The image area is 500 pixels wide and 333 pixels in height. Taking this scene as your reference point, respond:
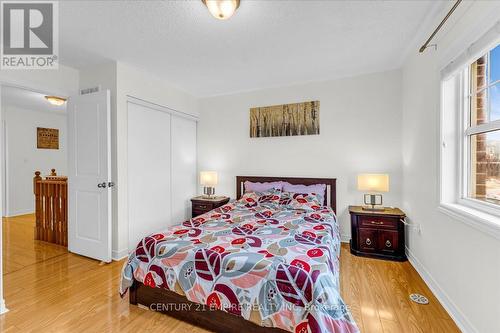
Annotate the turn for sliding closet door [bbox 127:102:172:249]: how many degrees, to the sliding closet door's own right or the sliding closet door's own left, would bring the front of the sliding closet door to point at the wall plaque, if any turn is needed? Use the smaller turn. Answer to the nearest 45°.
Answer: approximately 180°

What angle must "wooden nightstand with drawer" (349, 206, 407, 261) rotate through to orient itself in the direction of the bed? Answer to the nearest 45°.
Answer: approximately 45° to its right

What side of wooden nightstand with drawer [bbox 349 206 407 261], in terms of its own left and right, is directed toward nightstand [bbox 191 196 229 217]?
right

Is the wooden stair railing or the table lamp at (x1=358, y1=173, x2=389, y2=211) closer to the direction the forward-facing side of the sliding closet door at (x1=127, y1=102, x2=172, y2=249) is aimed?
the table lamp

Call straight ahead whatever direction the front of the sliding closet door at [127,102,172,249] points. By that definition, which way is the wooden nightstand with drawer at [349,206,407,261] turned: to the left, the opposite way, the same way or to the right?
to the right

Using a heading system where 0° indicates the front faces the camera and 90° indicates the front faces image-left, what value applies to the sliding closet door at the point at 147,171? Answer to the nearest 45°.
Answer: approximately 315°

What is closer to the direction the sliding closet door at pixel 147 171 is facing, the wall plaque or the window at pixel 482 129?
the window

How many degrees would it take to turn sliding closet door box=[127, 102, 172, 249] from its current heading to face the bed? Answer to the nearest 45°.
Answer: approximately 45° to its right

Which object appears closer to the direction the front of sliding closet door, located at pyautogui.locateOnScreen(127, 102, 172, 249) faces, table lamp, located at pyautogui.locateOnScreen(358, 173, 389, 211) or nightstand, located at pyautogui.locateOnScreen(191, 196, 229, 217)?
the table lamp

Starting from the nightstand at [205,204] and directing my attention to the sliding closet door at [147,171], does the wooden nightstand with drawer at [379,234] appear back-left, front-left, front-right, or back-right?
back-left
